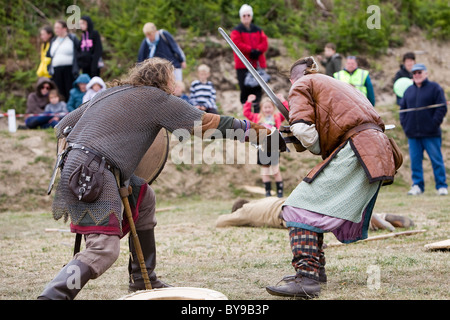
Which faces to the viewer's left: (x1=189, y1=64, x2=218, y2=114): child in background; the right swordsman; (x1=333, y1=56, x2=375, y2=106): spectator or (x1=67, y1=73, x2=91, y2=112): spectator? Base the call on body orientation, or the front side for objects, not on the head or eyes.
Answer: the right swordsman

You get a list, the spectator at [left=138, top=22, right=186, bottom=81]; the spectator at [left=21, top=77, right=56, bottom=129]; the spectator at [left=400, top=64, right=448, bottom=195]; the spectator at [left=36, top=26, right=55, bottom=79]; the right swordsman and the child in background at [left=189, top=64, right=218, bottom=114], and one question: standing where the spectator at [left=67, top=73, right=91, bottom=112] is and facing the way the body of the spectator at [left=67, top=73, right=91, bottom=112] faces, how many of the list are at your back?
2

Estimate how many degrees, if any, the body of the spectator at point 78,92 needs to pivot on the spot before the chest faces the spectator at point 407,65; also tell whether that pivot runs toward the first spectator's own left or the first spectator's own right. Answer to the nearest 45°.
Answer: approximately 45° to the first spectator's own left

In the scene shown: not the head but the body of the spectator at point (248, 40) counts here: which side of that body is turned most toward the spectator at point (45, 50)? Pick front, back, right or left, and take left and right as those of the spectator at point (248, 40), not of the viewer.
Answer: right

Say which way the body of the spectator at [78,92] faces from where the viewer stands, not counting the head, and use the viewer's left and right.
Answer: facing the viewer and to the right of the viewer

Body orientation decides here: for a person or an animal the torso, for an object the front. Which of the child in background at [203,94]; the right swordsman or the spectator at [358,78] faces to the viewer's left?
the right swordsman

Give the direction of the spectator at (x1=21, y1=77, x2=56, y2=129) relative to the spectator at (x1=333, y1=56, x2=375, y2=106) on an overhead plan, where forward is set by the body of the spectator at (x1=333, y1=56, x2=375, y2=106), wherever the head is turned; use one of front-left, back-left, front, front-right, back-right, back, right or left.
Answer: right

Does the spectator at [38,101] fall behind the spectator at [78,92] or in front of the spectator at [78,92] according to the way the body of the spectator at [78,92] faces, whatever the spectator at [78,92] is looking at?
behind

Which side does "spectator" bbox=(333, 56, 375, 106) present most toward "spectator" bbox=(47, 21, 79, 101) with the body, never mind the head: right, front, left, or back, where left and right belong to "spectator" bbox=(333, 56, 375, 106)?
right

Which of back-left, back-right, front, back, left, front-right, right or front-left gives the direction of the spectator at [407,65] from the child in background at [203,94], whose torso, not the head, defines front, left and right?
left

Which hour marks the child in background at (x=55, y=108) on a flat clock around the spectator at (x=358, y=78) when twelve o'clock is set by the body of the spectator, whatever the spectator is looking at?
The child in background is roughly at 3 o'clock from the spectator.
